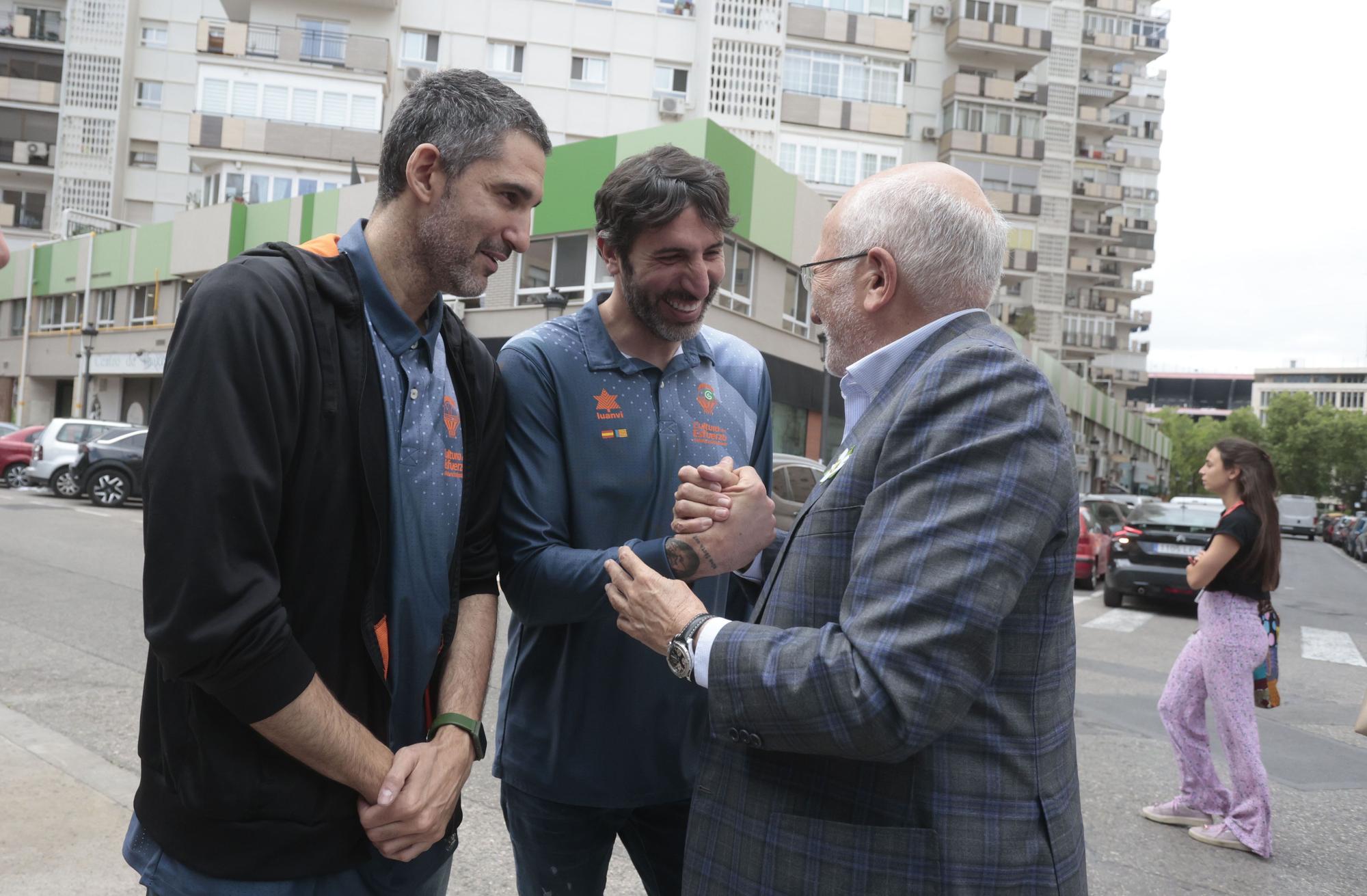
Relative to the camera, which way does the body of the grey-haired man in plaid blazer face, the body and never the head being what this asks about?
to the viewer's left

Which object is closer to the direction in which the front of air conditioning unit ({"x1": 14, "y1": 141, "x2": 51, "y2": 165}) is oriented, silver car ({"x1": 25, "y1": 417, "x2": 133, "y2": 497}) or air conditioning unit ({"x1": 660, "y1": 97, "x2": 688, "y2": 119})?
the silver car

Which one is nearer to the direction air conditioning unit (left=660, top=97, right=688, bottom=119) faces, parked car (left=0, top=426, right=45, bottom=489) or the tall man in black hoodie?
the tall man in black hoodie

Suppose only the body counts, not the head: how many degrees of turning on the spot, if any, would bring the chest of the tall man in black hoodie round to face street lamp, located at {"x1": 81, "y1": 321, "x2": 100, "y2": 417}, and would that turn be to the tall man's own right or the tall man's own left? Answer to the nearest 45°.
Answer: approximately 135° to the tall man's own left

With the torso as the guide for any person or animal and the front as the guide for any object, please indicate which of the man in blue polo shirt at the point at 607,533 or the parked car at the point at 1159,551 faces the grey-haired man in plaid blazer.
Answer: the man in blue polo shirt

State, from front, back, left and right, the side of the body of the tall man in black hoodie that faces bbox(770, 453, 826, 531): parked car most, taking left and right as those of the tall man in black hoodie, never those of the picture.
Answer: left

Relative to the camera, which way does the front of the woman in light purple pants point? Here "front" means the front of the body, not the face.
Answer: to the viewer's left

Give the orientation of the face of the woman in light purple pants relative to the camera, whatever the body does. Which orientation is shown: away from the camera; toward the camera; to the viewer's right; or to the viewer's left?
to the viewer's left

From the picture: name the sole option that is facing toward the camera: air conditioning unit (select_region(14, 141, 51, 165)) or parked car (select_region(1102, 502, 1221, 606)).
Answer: the air conditioning unit

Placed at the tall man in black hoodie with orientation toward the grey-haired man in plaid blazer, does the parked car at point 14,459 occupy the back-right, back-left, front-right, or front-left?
back-left

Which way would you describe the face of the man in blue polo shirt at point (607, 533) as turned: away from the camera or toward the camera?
toward the camera

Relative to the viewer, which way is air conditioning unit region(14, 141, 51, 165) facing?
toward the camera

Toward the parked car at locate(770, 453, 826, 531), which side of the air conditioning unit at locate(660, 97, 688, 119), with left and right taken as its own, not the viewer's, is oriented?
front

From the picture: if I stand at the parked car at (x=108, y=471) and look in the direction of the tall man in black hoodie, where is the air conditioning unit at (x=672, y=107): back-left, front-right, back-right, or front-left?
back-left

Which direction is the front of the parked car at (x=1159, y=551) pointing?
away from the camera

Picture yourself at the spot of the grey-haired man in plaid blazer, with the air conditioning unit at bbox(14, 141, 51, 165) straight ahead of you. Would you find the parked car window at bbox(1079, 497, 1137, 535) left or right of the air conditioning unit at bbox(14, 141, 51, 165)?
right

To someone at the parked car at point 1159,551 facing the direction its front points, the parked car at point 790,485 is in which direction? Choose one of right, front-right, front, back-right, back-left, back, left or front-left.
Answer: back-left

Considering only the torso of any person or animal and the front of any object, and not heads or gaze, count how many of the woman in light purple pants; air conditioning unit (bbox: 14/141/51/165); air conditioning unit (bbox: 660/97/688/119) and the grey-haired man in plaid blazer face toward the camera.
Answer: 2
